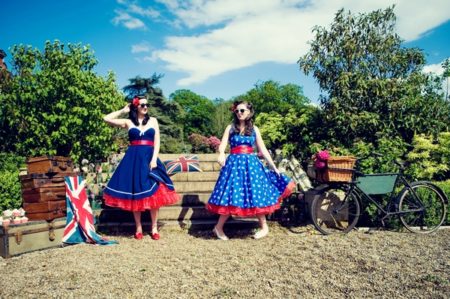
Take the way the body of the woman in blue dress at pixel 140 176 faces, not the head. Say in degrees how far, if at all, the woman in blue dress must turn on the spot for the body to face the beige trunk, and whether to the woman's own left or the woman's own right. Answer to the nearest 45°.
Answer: approximately 90° to the woman's own right

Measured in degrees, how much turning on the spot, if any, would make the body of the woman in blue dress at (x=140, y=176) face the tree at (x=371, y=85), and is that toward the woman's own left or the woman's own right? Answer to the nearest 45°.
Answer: approximately 135° to the woman's own left

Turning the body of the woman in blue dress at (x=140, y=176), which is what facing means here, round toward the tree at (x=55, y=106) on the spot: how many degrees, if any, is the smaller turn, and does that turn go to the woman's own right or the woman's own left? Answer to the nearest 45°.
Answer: approximately 180°

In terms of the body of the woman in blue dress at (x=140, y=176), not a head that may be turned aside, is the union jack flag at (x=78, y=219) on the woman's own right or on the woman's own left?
on the woman's own right

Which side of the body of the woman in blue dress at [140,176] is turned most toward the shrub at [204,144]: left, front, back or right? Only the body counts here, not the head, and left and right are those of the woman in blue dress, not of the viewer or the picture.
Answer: back

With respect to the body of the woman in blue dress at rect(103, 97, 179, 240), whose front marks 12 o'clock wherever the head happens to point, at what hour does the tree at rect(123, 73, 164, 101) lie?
The tree is roughly at 6 o'clock from the woman in blue dress.

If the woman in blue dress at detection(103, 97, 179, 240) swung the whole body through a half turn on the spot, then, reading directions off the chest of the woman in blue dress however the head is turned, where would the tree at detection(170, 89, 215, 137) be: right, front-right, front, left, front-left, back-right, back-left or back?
front

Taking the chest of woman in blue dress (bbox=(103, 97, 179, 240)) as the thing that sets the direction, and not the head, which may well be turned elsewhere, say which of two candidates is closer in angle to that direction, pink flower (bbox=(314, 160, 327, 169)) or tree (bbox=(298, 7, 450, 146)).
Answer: the pink flower

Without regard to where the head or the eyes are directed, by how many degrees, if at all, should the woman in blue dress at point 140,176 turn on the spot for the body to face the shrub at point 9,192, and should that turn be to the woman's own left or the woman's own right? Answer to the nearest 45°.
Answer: approximately 135° to the woman's own right

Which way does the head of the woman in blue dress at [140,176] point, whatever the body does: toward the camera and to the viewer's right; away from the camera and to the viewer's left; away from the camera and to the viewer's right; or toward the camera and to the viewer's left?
toward the camera and to the viewer's right

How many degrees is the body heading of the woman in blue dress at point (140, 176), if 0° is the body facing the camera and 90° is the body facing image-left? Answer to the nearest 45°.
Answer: approximately 0°

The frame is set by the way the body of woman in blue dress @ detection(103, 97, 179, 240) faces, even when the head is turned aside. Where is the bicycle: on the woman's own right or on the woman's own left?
on the woman's own left
